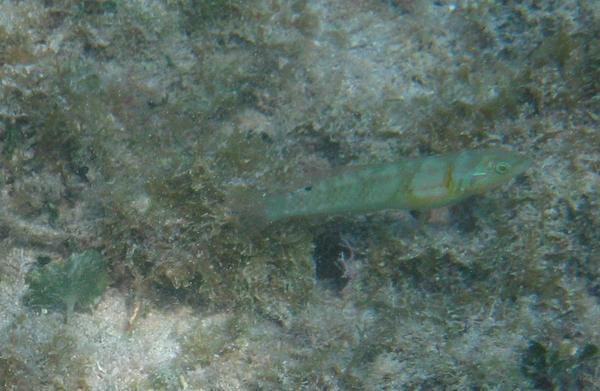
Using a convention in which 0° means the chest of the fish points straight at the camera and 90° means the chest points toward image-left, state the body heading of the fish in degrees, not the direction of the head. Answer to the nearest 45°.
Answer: approximately 270°
